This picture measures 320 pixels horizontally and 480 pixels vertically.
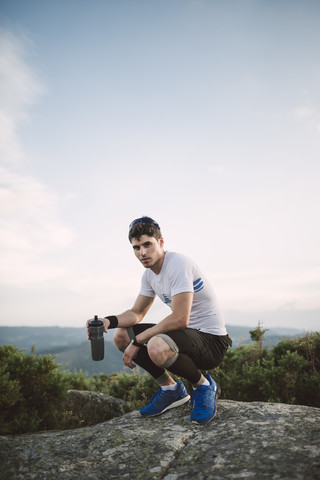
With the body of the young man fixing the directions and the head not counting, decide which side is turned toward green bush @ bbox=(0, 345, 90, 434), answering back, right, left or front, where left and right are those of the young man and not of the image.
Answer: right

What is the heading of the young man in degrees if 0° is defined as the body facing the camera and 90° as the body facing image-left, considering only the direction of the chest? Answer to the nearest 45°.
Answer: approximately 45°

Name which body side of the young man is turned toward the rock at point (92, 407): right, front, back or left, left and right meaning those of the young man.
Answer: right

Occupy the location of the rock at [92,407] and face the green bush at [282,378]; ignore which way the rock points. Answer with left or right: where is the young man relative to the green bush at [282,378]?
right

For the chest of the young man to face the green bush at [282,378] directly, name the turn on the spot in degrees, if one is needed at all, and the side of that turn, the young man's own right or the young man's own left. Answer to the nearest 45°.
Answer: approximately 180°

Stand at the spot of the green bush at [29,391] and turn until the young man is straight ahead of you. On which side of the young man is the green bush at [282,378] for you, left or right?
left

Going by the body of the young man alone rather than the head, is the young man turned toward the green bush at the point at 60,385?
no

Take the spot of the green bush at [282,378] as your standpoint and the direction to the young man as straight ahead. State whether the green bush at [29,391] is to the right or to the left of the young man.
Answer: right
